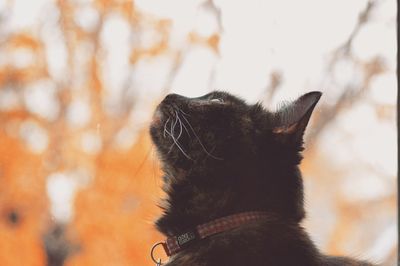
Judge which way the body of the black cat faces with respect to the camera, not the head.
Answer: to the viewer's left
